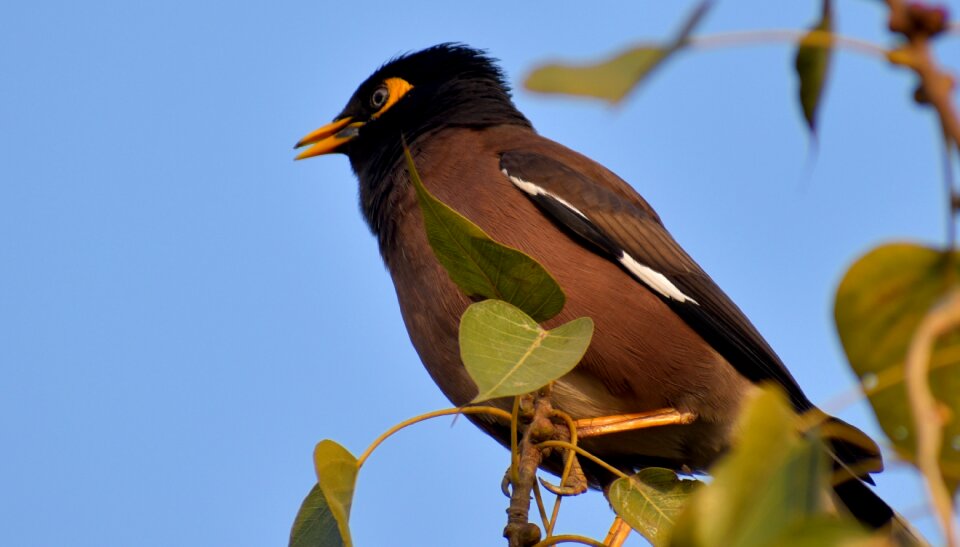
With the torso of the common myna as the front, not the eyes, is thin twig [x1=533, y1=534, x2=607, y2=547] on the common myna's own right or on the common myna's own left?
on the common myna's own left

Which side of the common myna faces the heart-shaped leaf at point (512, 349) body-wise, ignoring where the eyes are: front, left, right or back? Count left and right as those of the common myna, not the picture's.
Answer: left

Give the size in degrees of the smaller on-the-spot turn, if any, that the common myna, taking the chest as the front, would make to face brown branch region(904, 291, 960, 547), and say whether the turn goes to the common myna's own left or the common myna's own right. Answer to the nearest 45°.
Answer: approximately 180°

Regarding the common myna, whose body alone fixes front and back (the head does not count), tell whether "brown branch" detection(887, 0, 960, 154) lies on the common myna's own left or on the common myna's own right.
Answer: on the common myna's own left

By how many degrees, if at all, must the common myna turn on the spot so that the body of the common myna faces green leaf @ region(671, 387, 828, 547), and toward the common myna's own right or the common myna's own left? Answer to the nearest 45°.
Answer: approximately 90° to the common myna's own left

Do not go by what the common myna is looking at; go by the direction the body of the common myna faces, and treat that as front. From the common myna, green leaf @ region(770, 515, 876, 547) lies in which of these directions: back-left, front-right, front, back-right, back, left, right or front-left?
left

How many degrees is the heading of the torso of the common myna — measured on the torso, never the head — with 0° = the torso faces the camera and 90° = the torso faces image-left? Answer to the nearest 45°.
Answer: approximately 90°
